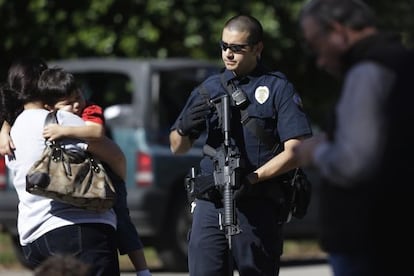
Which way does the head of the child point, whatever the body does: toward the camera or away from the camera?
toward the camera

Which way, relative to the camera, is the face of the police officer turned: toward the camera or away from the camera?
toward the camera

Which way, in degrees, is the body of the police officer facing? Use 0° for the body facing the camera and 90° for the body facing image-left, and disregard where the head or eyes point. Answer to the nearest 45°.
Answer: approximately 45°

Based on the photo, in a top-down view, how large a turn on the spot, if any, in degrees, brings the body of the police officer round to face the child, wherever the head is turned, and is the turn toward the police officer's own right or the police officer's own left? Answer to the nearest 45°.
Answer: approximately 45° to the police officer's own right
